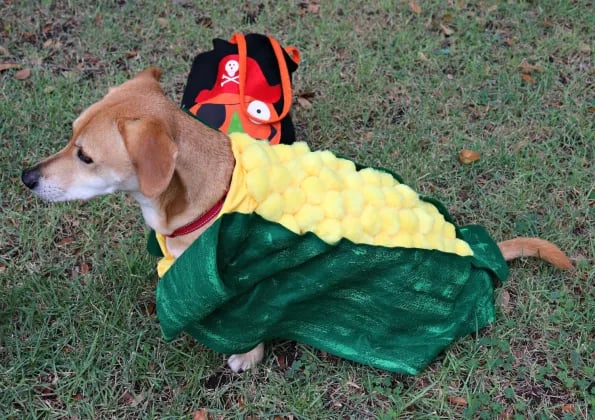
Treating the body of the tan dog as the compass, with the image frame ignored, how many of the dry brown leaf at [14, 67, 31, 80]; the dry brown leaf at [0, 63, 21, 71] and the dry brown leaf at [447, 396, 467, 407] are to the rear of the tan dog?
1

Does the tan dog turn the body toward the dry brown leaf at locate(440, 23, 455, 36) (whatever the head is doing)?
no

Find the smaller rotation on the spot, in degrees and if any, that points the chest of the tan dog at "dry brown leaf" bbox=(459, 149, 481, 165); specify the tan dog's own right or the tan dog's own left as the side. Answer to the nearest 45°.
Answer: approximately 135° to the tan dog's own right

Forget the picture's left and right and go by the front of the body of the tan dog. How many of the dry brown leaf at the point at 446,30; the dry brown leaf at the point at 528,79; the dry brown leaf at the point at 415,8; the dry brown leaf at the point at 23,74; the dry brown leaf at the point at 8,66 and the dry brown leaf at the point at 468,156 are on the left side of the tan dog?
0

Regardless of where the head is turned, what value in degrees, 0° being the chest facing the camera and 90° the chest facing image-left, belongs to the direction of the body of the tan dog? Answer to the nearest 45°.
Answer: approximately 90°

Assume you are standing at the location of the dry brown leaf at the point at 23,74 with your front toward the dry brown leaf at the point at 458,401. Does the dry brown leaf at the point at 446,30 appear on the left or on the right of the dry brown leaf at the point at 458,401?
left

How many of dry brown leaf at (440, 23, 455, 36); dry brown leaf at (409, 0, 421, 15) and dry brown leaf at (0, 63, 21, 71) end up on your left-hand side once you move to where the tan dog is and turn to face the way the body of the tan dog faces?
0

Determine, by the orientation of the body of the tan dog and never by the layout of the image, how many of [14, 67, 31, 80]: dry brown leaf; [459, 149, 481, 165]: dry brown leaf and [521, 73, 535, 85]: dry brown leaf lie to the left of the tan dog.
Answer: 0

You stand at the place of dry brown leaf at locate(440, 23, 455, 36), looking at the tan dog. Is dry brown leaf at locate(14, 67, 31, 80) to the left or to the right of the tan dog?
right

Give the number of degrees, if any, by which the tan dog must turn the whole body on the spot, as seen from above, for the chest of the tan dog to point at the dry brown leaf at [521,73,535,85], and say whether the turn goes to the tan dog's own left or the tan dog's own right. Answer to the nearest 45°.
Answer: approximately 135° to the tan dog's own right

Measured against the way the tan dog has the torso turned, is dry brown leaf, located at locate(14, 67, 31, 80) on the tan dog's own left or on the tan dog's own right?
on the tan dog's own right

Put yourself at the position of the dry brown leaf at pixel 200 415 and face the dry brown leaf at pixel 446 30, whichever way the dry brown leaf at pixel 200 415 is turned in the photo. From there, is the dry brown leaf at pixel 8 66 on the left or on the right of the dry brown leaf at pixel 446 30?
left

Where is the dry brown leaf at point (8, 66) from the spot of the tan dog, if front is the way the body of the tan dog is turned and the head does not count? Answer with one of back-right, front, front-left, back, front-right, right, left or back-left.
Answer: front-right
